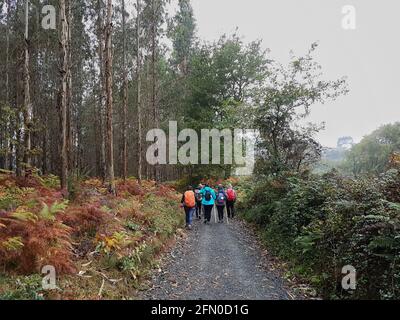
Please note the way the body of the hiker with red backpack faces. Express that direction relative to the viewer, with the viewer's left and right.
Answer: facing away from the viewer

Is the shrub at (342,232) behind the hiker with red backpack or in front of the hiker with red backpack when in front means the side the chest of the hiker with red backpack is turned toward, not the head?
behind

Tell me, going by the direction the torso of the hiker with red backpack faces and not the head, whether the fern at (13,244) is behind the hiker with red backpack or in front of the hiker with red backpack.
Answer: behind
